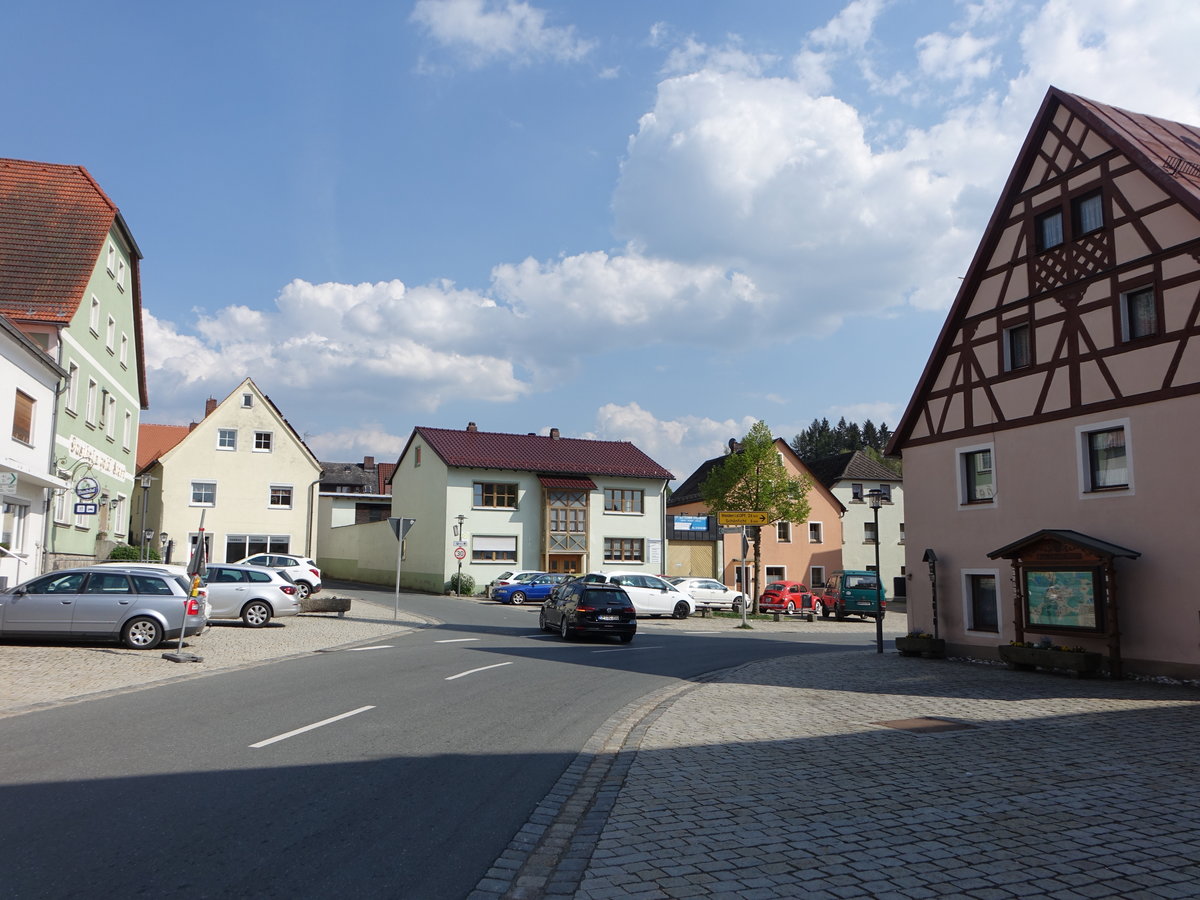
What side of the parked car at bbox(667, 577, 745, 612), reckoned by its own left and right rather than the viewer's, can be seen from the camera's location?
right

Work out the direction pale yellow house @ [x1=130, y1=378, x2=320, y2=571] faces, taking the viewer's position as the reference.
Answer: facing the viewer

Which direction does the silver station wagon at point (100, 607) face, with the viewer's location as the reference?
facing to the left of the viewer

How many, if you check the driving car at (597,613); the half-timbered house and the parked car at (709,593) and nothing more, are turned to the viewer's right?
1

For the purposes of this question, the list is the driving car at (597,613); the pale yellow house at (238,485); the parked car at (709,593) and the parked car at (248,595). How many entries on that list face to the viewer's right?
1

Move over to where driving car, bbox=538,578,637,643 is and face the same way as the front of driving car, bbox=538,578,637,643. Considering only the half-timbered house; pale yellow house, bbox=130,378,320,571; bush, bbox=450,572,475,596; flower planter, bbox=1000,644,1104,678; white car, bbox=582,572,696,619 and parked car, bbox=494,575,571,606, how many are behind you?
2

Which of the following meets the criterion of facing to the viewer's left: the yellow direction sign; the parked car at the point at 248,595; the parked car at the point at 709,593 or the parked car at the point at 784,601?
the parked car at the point at 248,595

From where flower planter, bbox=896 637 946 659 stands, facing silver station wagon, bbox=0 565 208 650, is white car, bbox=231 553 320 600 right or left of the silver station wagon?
right

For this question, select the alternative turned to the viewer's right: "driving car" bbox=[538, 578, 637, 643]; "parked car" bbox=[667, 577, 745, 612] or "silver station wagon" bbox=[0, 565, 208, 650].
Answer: "parked car" bbox=[667, 577, 745, 612]

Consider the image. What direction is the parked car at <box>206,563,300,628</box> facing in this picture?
to the viewer's left

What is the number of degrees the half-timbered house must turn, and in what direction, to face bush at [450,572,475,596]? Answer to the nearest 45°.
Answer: approximately 90° to its right

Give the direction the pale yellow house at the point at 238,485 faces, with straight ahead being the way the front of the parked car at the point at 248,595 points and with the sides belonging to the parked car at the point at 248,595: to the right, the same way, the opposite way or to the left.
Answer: to the left

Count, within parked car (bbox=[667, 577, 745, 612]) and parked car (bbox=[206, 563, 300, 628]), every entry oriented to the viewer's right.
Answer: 1
